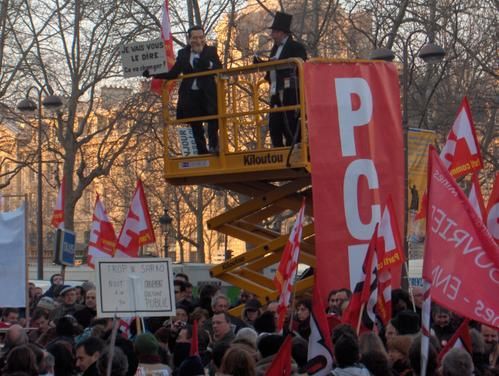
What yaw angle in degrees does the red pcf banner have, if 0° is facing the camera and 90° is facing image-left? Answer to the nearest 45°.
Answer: approximately 0°

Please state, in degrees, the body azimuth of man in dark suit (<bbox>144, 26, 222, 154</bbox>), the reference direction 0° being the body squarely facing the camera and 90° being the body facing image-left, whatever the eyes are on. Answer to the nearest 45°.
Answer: approximately 0°

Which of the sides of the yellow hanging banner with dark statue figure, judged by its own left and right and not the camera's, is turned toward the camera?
front

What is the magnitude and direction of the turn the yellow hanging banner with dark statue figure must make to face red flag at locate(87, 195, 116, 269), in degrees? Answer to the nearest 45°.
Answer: approximately 90° to its right

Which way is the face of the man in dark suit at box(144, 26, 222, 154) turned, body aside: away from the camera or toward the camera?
toward the camera

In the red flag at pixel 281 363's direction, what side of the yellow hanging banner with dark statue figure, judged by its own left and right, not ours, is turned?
front

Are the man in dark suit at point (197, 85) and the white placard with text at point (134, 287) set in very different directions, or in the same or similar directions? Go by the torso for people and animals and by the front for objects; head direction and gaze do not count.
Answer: same or similar directions

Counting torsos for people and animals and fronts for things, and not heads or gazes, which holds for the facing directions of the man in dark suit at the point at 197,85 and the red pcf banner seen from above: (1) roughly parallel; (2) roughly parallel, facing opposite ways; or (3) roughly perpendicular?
roughly parallel

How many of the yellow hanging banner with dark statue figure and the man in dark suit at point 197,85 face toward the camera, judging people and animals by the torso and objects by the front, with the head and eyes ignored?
2

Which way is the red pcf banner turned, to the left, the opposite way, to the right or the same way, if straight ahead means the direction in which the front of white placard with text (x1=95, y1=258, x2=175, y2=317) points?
the same way

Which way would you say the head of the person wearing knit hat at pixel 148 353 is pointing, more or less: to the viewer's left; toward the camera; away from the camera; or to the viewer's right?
away from the camera

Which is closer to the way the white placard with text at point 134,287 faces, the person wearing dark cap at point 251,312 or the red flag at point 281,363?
the red flag

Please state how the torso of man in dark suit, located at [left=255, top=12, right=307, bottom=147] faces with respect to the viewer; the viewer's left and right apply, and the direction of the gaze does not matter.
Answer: facing the viewer and to the left of the viewer

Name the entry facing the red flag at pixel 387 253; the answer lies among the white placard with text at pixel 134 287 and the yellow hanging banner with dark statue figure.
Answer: the yellow hanging banner with dark statue figure
